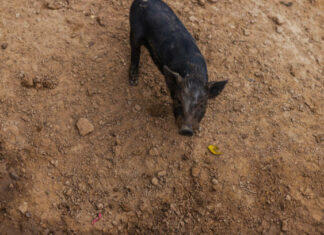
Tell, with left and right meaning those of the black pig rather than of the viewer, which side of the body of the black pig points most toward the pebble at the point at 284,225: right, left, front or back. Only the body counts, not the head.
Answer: front

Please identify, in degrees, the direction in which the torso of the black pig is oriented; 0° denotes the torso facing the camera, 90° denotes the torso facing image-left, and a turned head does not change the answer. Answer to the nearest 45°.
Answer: approximately 315°

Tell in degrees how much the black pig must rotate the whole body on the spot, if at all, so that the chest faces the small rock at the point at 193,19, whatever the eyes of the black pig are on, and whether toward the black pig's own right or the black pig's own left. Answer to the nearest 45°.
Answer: approximately 135° to the black pig's own left

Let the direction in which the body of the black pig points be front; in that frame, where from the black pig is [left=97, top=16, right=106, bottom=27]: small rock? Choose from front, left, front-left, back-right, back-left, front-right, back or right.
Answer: back

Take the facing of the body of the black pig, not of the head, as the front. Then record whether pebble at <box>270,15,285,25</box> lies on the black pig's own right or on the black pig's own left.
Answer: on the black pig's own left

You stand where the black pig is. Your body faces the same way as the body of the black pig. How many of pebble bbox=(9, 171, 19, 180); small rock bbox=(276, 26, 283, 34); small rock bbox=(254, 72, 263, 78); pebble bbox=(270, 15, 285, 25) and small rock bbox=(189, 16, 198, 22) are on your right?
1

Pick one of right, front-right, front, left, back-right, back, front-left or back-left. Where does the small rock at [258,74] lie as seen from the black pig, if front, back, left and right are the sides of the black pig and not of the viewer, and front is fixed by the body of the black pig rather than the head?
left

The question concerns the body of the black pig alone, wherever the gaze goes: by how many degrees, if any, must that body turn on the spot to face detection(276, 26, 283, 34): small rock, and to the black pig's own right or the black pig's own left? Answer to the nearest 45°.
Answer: approximately 90° to the black pig's own left

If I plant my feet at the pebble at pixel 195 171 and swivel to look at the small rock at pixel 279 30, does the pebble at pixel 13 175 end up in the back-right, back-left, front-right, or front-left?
back-left

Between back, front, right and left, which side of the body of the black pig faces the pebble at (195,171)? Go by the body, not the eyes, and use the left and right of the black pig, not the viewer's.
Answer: front

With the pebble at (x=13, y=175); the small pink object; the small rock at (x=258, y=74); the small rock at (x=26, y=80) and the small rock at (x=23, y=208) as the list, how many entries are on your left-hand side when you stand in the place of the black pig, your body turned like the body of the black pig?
1

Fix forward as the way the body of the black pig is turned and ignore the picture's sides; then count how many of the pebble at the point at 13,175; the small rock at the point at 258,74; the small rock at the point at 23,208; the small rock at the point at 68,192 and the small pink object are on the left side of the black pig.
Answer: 1
